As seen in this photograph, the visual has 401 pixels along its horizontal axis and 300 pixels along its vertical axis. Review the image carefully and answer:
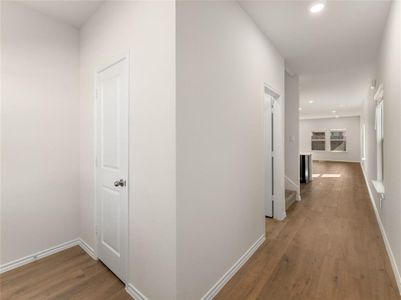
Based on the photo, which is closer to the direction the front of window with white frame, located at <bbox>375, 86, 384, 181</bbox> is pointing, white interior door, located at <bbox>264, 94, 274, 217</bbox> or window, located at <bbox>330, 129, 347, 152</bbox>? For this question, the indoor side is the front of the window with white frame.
the white interior door

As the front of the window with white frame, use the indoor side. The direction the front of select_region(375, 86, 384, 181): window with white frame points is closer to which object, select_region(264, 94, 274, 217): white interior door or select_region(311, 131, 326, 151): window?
the white interior door

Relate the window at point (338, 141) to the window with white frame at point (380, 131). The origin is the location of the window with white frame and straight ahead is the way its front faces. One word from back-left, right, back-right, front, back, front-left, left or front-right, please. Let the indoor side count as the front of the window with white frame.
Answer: right

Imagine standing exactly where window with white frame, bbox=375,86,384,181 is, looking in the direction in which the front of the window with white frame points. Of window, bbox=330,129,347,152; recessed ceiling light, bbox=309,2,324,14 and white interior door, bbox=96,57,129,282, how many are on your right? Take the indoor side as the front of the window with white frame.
1

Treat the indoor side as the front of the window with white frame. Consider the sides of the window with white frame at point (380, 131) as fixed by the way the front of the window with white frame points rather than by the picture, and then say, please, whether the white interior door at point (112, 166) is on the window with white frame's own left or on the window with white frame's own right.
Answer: on the window with white frame's own left

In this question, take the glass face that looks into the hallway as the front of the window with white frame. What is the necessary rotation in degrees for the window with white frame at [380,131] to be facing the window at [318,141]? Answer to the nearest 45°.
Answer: approximately 90° to its right

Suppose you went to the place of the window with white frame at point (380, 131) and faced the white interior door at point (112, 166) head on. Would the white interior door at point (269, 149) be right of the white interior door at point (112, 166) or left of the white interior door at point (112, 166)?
right

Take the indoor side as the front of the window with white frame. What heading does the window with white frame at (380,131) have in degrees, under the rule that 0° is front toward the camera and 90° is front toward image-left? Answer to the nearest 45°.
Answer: approximately 90°
